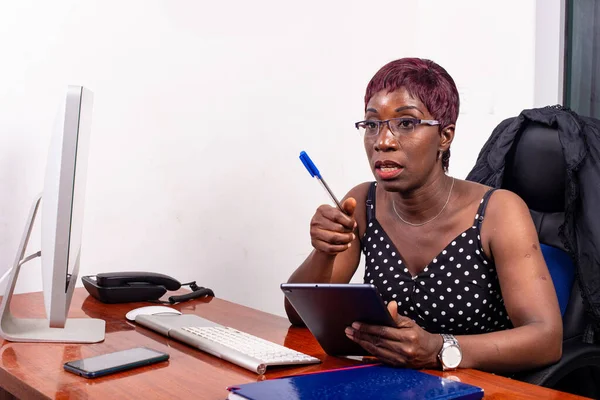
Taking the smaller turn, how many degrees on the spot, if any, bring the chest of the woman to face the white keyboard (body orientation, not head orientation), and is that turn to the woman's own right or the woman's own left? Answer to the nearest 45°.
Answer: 0° — they already face it

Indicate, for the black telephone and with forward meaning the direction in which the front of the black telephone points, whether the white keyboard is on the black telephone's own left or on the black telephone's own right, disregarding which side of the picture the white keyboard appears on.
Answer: on the black telephone's own right

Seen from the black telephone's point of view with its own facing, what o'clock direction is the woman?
The woman is roughly at 1 o'clock from the black telephone.

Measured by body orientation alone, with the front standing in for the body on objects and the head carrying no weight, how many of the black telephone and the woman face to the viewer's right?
1

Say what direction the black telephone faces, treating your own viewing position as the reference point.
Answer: facing to the right of the viewer

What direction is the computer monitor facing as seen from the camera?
to the viewer's right

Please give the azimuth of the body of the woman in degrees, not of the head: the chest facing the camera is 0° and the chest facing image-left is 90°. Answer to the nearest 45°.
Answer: approximately 45°

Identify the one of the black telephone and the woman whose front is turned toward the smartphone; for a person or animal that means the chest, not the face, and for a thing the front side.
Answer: the woman

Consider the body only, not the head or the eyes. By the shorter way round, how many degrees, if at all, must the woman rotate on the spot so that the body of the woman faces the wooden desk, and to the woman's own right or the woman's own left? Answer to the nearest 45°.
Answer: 0° — they already face it

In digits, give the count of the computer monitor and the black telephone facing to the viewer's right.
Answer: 2

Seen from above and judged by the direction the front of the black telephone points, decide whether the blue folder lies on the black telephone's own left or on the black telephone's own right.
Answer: on the black telephone's own right

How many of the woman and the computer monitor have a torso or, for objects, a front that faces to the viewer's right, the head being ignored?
1
